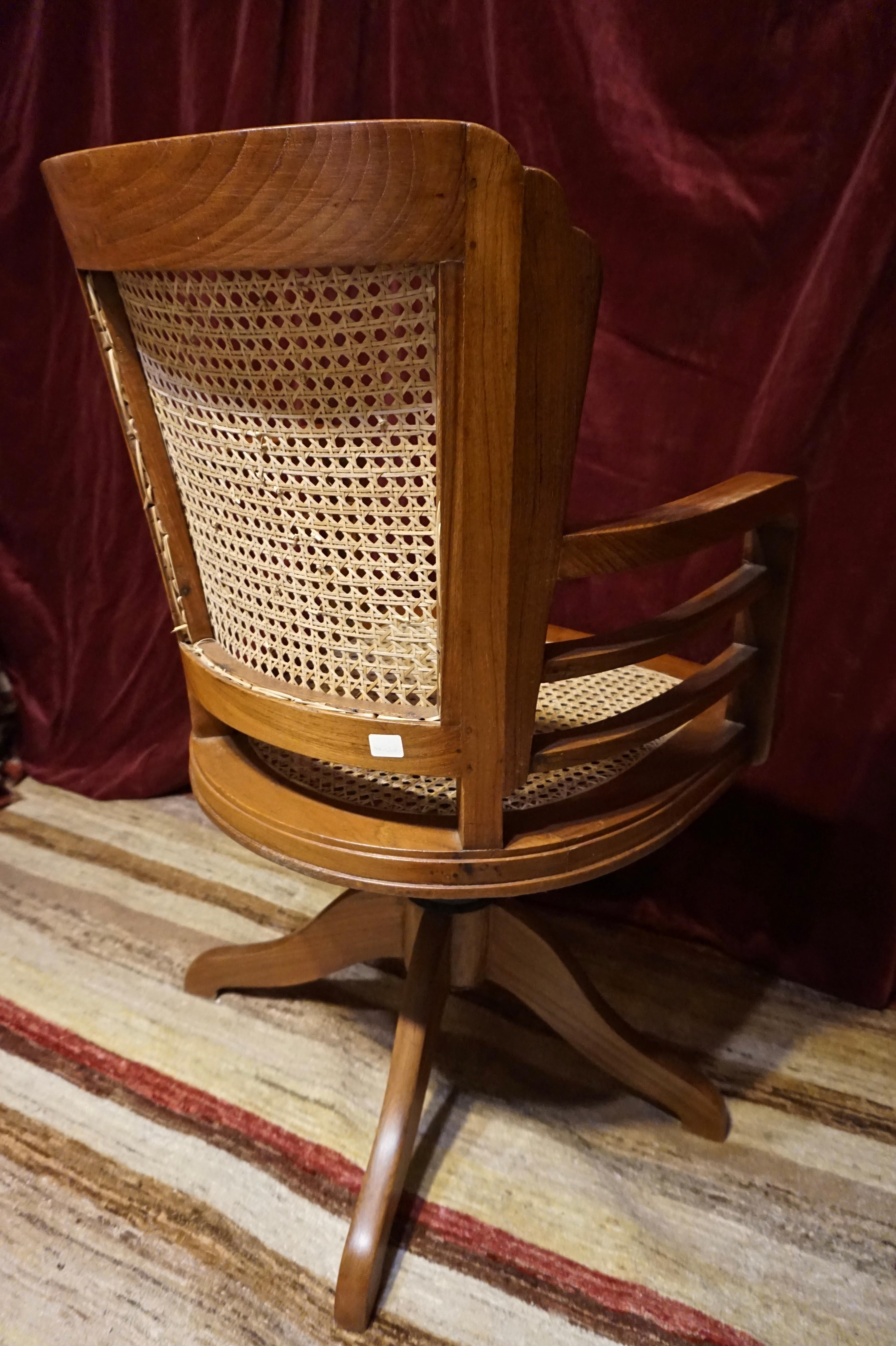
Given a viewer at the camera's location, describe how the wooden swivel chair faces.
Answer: facing away from the viewer and to the right of the viewer
